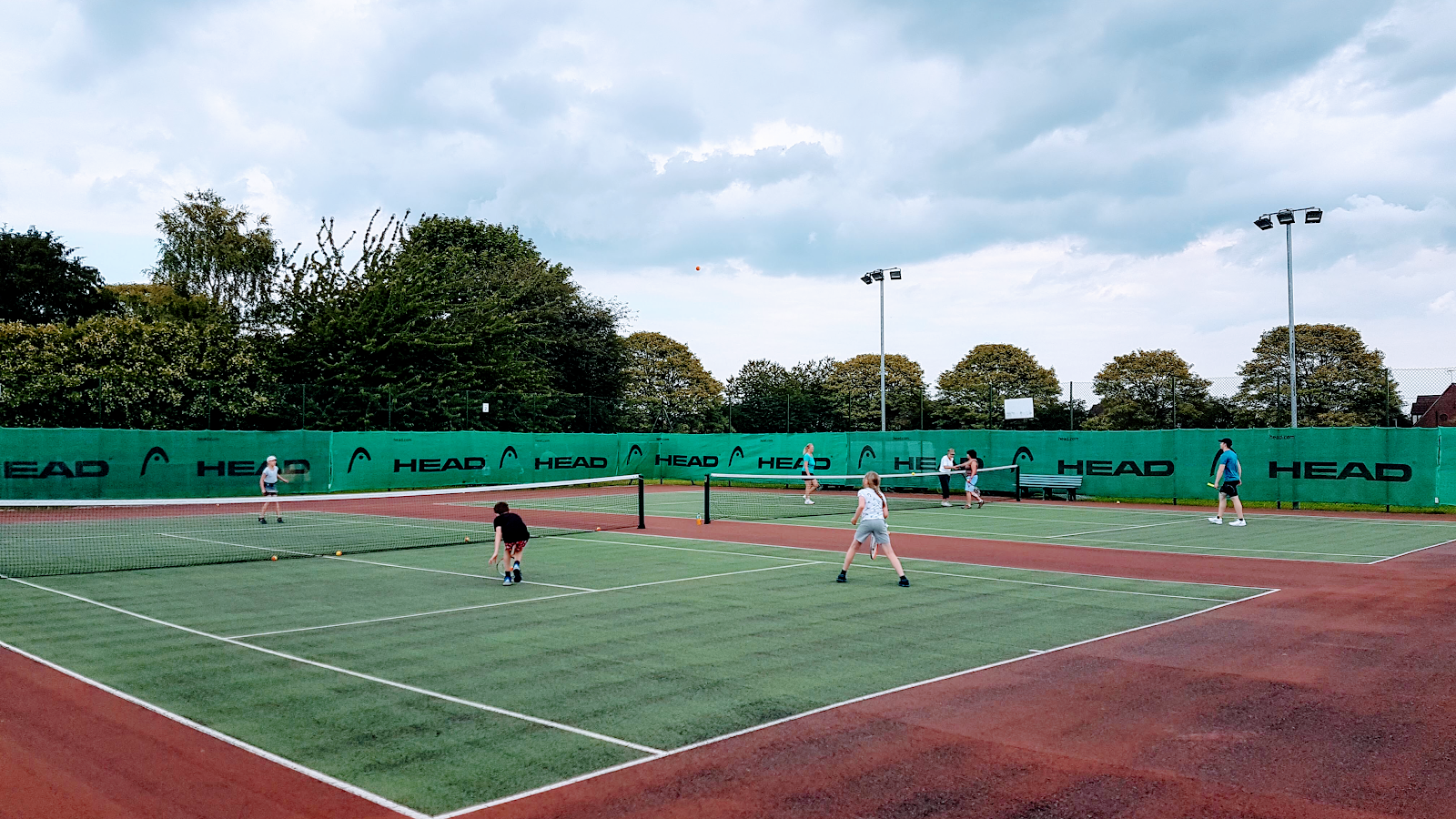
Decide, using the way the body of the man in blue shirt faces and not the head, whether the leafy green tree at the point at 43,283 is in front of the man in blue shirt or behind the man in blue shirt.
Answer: in front

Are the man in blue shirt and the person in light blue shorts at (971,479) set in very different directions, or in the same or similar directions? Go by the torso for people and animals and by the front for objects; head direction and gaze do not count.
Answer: same or similar directions

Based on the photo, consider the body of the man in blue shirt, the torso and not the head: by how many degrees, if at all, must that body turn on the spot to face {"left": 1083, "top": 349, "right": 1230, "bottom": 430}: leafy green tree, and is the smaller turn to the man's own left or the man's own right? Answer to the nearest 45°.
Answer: approximately 90° to the man's own right

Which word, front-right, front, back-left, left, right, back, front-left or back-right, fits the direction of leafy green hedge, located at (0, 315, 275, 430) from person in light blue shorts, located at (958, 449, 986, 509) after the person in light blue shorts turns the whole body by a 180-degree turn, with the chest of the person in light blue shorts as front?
back

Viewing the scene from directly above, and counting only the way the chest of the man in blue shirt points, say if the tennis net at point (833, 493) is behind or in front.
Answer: in front

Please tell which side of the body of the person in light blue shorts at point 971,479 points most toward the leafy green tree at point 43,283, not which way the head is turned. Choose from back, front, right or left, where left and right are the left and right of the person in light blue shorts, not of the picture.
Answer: front

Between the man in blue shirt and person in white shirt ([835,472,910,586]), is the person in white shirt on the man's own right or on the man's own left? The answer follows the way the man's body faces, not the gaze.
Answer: on the man's own left

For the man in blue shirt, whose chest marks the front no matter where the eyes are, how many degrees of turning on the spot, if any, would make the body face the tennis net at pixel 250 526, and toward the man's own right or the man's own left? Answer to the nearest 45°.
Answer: approximately 45° to the man's own left

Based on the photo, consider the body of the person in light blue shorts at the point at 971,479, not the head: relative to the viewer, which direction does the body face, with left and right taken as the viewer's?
facing to the left of the viewer

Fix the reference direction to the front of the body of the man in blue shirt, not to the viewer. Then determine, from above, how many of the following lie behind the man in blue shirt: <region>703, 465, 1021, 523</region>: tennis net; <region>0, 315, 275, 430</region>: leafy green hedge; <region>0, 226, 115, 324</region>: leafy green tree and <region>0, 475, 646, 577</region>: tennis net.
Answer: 0

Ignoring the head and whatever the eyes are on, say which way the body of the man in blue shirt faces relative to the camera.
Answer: to the viewer's left
